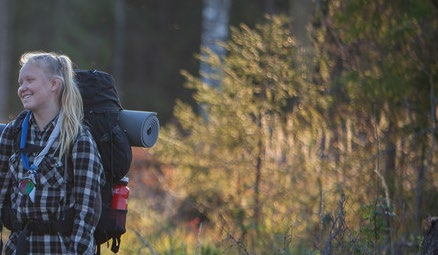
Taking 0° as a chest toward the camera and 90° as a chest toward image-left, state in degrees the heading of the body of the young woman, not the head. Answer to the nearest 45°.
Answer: approximately 45°

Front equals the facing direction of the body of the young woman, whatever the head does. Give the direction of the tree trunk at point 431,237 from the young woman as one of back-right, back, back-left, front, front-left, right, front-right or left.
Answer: back-left

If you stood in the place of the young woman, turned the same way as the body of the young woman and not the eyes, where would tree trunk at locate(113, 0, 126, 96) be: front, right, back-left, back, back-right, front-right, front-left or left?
back-right
